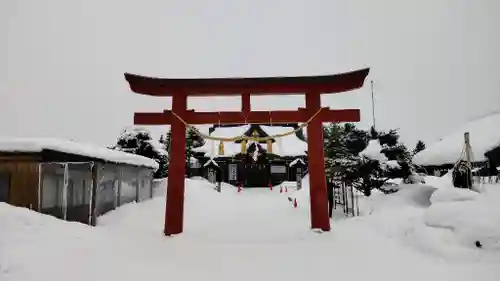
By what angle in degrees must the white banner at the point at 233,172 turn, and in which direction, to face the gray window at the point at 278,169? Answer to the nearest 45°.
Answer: approximately 90° to its left

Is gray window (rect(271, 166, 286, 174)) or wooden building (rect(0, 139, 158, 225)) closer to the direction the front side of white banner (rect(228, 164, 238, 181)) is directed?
the wooden building

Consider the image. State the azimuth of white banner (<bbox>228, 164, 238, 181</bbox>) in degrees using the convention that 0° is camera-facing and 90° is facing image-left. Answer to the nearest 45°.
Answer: approximately 0°
